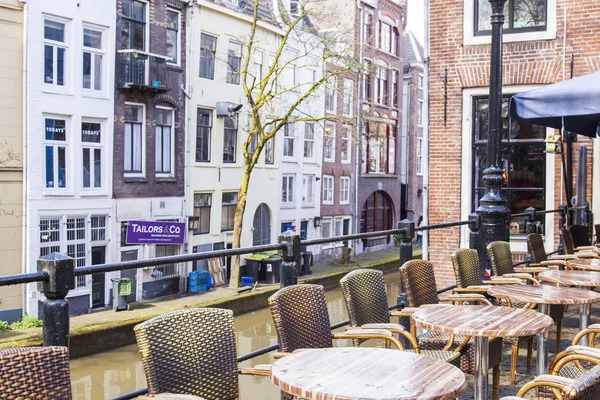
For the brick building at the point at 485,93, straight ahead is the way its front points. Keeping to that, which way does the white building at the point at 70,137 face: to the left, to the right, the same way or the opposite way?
to the left

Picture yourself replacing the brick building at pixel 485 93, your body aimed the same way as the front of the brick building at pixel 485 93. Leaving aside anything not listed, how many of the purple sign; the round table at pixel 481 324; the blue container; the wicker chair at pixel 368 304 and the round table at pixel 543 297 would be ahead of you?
3

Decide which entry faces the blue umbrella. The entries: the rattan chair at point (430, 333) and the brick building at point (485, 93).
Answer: the brick building

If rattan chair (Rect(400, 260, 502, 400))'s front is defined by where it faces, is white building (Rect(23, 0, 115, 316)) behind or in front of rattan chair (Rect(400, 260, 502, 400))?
behind

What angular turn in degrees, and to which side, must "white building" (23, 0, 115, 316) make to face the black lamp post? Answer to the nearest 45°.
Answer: approximately 45° to its right

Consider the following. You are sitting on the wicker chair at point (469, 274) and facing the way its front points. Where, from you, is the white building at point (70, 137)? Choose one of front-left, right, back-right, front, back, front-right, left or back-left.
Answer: back

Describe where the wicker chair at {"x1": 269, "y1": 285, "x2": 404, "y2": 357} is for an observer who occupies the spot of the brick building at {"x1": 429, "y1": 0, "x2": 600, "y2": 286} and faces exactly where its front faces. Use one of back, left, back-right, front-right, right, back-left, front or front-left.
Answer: front

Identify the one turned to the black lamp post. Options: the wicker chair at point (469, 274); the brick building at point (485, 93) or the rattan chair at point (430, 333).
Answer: the brick building

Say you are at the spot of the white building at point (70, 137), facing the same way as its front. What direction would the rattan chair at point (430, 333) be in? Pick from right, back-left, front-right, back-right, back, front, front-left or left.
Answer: front-right

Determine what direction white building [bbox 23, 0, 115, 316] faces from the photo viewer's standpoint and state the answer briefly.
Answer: facing the viewer and to the right of the viewer

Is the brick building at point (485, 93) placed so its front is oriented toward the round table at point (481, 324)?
yes
